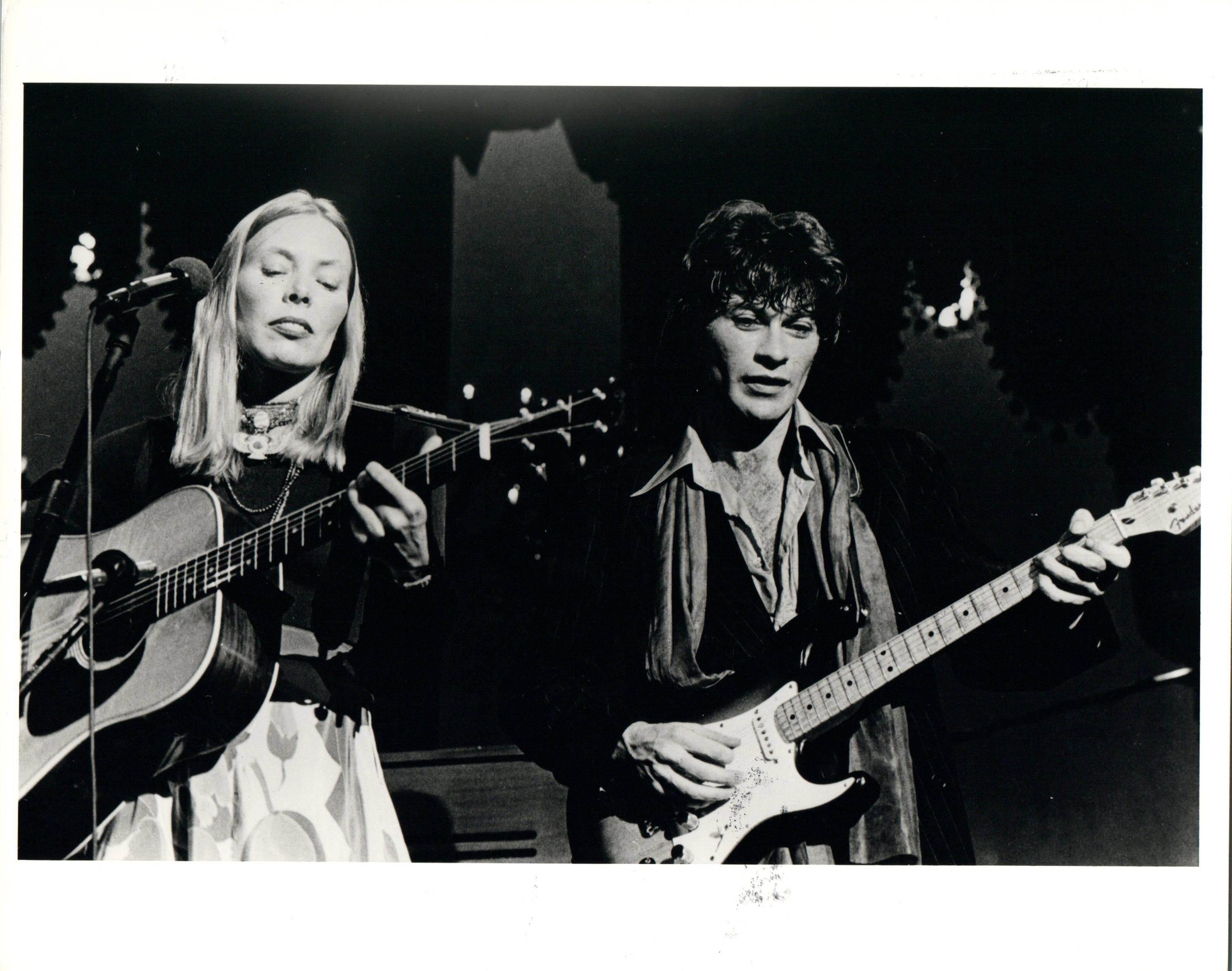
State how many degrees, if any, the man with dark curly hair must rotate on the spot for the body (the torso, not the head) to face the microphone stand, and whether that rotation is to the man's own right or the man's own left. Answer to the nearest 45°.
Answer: approximately 90° to the man's own right

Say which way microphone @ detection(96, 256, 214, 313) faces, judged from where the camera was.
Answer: facing to the right of the viewer
